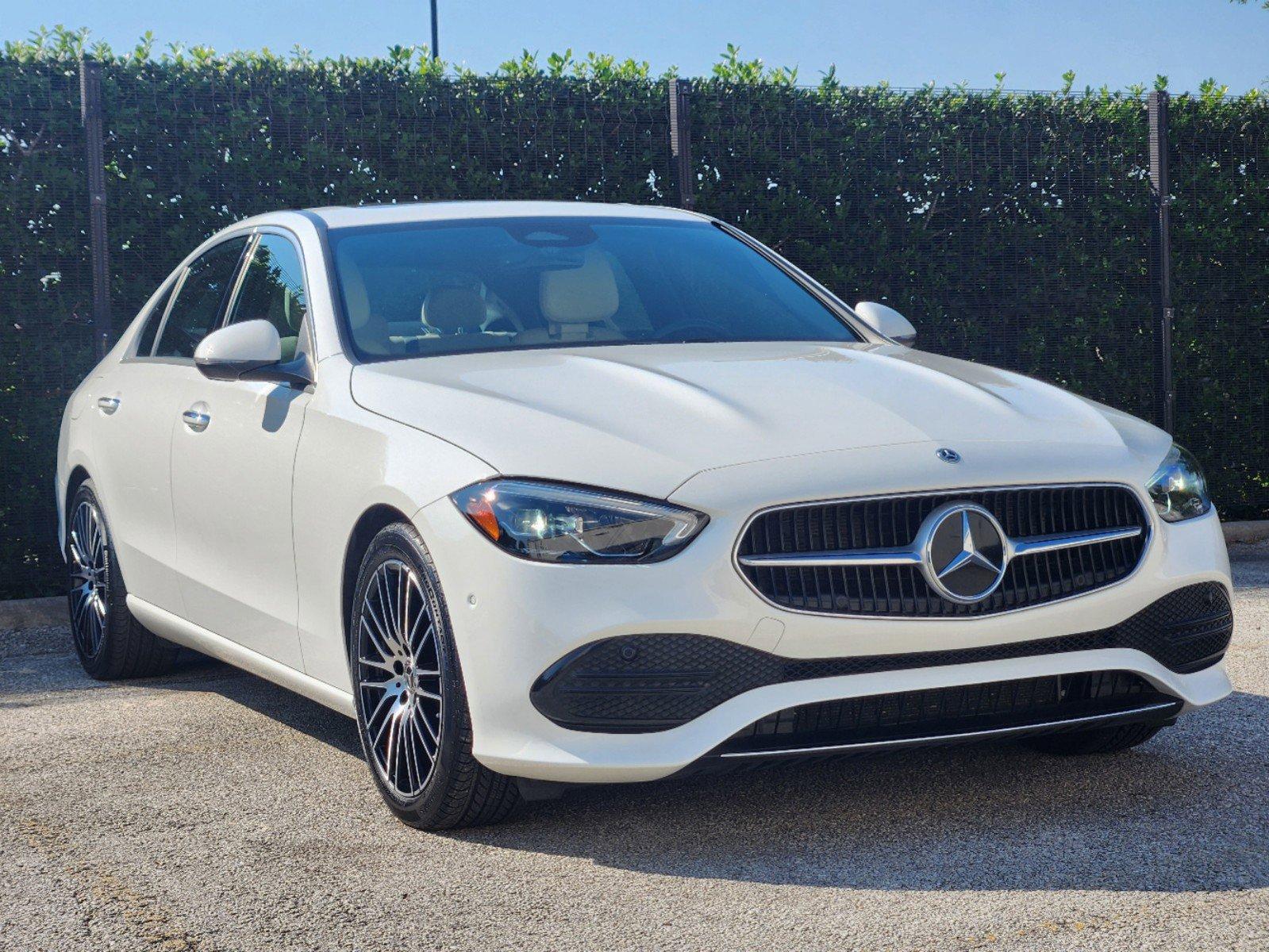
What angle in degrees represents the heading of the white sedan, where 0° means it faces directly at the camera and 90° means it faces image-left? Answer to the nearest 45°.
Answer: approximately 315°

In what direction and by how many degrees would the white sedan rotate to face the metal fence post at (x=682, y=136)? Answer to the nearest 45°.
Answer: approximately 135° to its left
